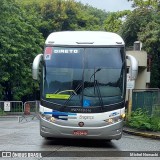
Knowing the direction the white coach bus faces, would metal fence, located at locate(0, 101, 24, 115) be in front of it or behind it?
behind

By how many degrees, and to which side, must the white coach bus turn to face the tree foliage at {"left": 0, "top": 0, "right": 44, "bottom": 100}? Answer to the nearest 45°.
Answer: approximately 180°

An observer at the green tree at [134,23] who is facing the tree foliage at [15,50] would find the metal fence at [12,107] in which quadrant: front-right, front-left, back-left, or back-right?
front-left

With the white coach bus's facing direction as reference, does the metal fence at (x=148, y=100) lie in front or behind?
behind

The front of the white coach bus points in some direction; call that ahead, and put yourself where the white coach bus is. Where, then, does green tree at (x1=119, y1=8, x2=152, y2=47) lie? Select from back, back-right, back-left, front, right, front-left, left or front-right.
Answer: back

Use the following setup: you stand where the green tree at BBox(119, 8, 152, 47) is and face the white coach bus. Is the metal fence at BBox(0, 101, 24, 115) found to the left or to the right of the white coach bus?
right

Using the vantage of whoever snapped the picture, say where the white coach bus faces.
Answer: facing the viewer
